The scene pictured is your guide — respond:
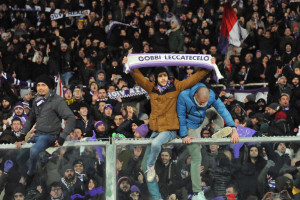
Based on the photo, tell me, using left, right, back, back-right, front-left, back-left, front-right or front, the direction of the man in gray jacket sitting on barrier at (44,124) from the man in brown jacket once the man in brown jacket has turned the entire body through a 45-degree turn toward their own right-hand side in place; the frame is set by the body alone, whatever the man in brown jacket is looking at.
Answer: front-right

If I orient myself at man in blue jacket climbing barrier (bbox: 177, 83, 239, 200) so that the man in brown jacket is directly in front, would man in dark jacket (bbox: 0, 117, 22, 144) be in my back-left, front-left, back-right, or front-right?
front-right

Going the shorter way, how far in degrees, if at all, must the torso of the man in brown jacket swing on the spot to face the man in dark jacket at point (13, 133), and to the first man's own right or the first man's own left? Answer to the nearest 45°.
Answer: approximately 135° to the first man's own right

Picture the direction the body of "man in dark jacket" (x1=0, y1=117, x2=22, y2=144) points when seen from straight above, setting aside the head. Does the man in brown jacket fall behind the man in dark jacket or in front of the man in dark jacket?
in front

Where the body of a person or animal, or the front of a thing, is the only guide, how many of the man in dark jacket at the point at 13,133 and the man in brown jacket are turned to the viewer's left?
0

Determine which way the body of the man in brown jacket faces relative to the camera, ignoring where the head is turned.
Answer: toward the camera

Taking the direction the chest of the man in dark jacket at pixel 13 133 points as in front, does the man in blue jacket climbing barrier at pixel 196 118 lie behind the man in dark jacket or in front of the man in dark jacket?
in front

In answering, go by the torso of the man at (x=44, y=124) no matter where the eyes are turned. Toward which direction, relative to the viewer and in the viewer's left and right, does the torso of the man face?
facing the viewer and to the left of the viewer

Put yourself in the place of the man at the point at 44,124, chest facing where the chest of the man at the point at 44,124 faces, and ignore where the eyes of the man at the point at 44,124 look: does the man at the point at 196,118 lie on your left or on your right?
on your left
